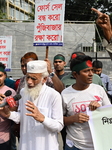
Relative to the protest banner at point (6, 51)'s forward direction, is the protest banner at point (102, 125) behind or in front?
in front

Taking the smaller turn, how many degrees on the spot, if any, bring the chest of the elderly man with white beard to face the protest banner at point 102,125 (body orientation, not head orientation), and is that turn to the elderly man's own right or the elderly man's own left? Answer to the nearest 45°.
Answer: approximately 135° to the elderly man's own left

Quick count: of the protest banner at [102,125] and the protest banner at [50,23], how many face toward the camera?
2

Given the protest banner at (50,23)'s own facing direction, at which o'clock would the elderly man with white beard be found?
The elderly man with white beard is roughly at 12 o'clock from the protest banner.

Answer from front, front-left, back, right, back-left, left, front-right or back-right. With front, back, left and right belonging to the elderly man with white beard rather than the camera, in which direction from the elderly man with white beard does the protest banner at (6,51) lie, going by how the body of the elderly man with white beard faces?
back-right

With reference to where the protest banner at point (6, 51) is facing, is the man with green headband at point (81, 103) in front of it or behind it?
in front

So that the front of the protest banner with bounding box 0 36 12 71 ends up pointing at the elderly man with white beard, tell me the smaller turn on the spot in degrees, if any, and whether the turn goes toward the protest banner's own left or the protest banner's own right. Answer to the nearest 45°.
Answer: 0° — it already faces them

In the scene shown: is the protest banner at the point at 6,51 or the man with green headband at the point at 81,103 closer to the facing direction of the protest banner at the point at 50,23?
the man with green headband
